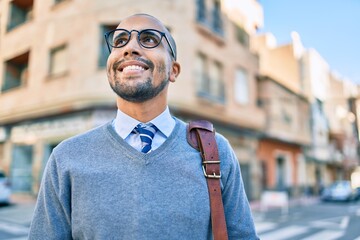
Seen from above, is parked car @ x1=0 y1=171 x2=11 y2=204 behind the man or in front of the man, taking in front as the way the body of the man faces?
behind

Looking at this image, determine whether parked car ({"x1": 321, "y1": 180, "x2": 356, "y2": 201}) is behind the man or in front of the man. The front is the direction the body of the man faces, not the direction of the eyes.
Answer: behind

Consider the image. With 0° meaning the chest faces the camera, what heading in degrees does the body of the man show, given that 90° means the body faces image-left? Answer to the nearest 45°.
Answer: approximately 0°
